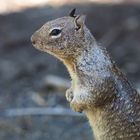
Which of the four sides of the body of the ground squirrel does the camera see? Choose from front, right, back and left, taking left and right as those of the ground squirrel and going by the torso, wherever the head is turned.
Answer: left
